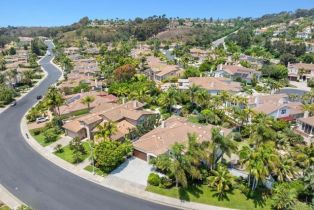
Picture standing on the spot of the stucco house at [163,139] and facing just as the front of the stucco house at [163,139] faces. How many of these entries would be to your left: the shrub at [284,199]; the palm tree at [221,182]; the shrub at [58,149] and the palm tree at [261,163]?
3

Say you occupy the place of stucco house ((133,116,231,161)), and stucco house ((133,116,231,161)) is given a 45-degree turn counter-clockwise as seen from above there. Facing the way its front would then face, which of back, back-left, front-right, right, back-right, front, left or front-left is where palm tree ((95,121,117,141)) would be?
right

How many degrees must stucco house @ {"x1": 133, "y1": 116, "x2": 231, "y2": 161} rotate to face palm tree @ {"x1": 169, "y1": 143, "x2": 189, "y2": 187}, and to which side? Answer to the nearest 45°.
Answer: approximately 45° to its left

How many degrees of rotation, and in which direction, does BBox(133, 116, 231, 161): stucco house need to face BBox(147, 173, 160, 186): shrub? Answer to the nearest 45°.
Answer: approximately 45° to its left

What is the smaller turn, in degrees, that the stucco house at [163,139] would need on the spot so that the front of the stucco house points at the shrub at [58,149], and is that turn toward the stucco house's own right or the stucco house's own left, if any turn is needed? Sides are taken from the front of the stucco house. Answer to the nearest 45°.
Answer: approximately 45° to the stucco house's own right

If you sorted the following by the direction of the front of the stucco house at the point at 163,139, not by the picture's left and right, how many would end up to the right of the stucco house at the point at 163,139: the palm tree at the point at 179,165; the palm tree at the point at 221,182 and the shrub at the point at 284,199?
0

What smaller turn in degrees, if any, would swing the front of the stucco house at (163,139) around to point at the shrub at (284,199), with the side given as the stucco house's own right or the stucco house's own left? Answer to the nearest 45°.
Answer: approximately 90° to the stucco house's own left

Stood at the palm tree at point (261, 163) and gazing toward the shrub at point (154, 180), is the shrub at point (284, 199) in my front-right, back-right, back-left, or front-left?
back-left

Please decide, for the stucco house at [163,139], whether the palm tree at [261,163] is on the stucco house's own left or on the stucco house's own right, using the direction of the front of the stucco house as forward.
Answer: on the stucco house's own left

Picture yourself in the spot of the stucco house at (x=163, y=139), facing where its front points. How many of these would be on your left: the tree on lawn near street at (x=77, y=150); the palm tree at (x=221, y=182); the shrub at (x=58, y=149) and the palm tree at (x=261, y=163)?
2

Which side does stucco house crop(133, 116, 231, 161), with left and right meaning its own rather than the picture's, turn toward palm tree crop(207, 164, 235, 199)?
left

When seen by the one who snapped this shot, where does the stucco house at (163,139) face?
facing the viewer and to the left of the viewer
